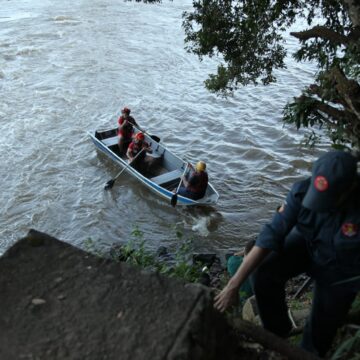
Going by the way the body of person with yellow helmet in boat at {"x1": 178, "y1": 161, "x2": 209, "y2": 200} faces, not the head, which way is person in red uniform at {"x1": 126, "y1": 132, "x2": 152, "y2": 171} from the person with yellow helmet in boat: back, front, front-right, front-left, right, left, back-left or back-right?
front-right

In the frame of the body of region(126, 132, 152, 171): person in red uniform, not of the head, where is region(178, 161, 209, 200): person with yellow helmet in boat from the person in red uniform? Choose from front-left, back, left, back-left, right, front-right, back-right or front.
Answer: front

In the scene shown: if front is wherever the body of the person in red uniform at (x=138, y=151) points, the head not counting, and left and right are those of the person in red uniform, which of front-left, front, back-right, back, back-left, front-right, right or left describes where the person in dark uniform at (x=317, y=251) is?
front-right

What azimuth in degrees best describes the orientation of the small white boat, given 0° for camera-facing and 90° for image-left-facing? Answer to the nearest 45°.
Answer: approximately 315°

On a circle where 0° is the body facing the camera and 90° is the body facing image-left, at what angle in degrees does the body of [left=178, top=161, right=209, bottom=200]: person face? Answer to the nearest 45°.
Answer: approximately 90°

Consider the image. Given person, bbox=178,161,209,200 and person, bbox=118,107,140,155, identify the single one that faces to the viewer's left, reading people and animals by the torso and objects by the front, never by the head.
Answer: person, bbox=178,161,209,200
